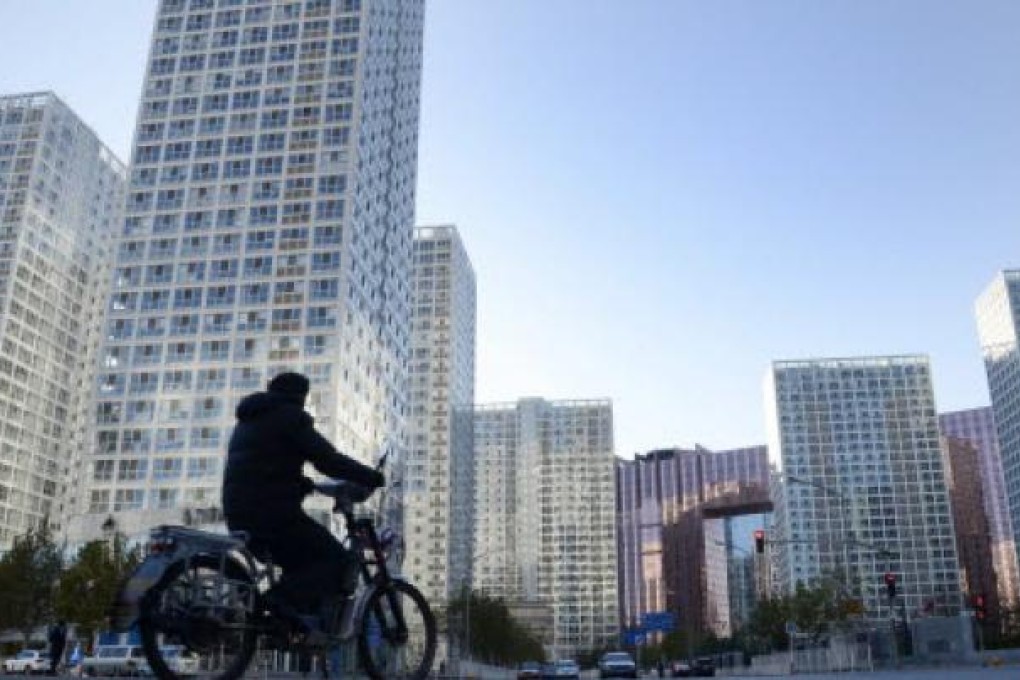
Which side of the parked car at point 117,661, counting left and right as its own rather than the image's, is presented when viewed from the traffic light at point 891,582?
back

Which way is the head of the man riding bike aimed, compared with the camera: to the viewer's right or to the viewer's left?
to the viewer's right

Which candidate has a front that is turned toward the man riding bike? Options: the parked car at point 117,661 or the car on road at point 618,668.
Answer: the car on road at point 618,668

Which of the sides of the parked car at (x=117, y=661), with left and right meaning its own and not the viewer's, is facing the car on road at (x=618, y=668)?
back

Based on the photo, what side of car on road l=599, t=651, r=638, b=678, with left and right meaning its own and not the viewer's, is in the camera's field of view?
front

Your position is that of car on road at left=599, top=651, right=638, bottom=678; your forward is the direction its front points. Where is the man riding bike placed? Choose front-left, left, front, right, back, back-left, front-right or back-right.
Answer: front

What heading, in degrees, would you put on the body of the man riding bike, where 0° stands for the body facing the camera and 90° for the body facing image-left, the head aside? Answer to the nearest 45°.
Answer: approximately 270°

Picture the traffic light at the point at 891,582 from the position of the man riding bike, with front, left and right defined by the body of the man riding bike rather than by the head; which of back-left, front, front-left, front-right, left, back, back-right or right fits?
front-left

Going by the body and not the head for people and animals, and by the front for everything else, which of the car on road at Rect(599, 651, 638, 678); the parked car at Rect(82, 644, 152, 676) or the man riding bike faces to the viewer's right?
the man riding bike

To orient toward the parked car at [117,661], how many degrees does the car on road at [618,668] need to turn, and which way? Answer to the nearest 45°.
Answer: approximately 90° to its right

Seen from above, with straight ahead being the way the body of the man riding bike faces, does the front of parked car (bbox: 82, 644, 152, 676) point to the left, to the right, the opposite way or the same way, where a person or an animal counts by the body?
the opposite way

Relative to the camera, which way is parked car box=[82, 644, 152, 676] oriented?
to the viewer's left

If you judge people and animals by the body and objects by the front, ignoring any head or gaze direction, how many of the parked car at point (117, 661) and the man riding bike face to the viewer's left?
1

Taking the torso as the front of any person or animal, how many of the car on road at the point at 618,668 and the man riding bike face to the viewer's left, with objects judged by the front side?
0
